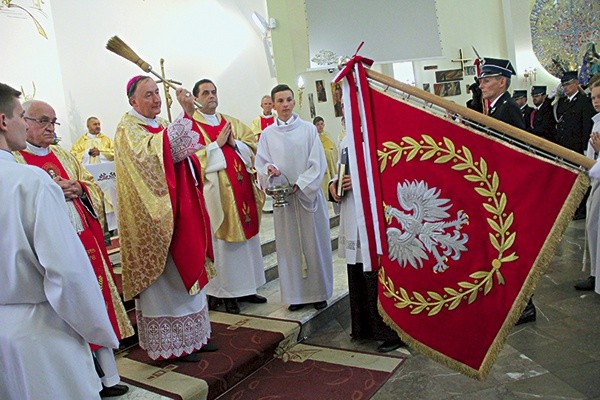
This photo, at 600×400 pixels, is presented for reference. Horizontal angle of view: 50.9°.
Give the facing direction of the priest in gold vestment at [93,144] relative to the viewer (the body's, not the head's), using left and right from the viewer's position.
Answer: facing the viewer

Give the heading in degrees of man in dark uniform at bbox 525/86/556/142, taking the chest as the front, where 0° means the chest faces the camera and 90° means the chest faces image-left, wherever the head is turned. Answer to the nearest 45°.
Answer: approximately 45°

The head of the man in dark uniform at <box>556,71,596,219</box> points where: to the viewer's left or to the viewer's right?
to the viewer's left

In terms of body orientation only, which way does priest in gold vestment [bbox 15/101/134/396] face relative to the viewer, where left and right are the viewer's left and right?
facing the viewer and to the right of the viewer

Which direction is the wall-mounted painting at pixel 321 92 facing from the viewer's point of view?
toward the camera

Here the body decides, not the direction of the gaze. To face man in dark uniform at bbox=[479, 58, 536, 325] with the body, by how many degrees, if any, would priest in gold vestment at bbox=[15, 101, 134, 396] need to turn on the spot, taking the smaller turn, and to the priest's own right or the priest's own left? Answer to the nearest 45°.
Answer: approximately 45° to the priest's own left

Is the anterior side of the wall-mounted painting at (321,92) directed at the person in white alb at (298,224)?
yes

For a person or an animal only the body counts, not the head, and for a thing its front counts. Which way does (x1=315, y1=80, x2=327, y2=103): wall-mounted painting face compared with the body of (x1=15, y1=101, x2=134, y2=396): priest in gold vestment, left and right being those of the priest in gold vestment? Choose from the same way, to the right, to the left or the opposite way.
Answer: to the right

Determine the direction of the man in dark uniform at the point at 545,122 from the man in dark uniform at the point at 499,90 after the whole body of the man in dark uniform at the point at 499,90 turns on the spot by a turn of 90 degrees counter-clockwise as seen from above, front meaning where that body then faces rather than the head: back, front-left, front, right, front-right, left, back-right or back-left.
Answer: back-left

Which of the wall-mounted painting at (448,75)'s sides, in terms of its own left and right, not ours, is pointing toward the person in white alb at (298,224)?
front

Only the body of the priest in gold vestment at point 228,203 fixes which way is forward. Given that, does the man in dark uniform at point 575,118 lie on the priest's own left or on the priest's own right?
on the priest's own left

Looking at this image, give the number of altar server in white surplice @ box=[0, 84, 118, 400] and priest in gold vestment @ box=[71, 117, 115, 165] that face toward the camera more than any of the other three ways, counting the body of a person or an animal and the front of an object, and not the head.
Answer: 1

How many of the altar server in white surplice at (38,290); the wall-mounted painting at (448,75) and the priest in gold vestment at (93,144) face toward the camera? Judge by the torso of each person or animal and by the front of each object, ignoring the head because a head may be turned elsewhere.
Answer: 2
